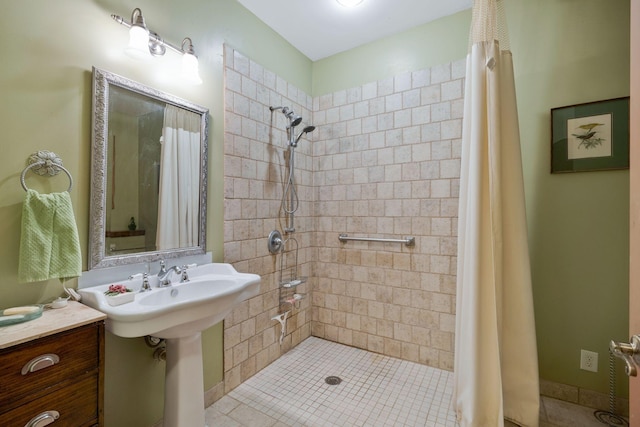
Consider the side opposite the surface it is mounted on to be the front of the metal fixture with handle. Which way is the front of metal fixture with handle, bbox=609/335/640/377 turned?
to the viewer's left

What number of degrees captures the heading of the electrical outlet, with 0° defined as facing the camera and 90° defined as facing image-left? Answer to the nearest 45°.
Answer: approximately 45°

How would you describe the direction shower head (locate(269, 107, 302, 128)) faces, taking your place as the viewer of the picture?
facing the viewer and to the right of the viewer

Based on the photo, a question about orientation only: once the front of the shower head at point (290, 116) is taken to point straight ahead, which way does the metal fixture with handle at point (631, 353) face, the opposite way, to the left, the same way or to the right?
the opposite way

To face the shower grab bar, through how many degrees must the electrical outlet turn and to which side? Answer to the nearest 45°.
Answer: approximately 45° to its right

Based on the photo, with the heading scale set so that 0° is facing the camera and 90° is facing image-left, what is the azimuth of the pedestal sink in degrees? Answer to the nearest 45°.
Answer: approximately 315°

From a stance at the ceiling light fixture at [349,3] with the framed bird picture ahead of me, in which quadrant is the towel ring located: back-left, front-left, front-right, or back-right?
back-right

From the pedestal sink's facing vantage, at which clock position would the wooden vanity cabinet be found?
The wooden vanity cabinet is roughly at 3 o'clock from the pedestal sink.

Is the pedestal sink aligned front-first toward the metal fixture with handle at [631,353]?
yes

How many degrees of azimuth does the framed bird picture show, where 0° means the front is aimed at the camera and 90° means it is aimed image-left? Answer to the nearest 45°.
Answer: approximately 45°
